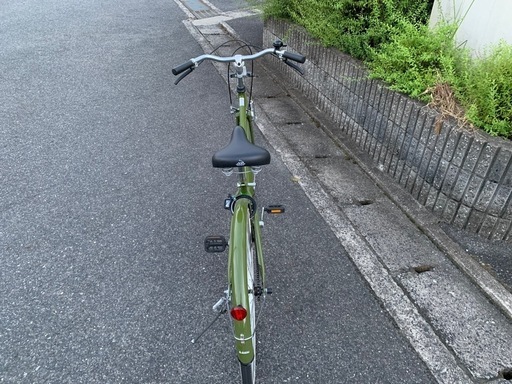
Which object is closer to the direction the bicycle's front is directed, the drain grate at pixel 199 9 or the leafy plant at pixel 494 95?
the drain grate

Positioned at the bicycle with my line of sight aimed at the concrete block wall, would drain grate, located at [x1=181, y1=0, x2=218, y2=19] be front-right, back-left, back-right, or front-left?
front-left

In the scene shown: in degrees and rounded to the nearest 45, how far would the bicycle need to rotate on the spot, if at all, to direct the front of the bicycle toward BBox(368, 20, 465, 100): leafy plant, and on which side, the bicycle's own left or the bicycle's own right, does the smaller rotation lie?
approximately 45° to the bicycle's own right

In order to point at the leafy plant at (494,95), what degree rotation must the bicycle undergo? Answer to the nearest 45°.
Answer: approximately 45° to its right

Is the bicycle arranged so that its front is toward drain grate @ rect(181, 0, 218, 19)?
yes

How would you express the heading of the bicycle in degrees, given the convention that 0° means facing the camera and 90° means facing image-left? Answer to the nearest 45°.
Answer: approximately 180°
